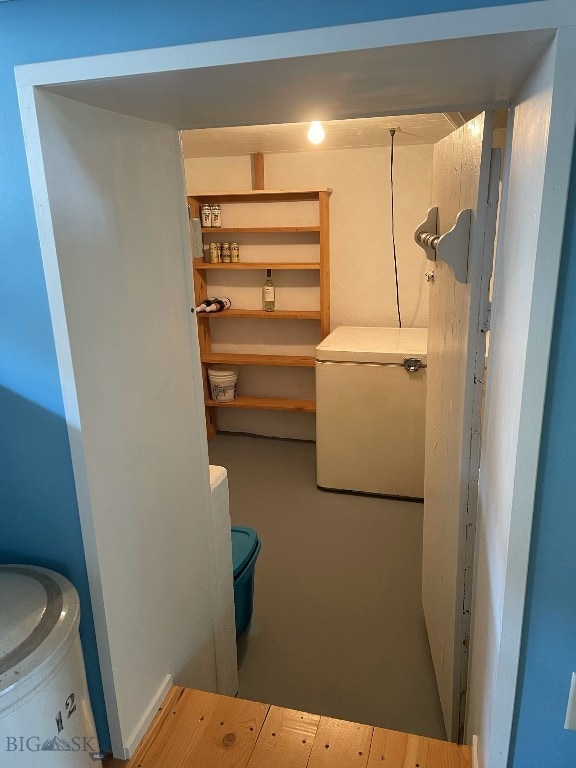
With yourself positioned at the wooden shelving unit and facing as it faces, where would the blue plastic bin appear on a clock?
The blue plastic bin is roughly at 12 o'clock from the wooden shelving unit.

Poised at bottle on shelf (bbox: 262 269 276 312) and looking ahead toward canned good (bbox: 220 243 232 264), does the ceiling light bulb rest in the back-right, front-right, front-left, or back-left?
back-left

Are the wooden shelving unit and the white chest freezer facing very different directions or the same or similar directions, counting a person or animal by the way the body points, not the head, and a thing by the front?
same or similar directions

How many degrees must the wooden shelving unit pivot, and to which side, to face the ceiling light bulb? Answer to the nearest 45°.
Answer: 0° — it already faces it

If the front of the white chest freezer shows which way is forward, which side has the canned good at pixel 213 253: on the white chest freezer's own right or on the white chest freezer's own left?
on the white chest freezer's own right

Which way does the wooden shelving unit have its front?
toward the camera

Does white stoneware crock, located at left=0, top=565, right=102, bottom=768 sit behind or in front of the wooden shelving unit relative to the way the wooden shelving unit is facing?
in front

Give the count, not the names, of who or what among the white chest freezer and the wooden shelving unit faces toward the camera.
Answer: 2

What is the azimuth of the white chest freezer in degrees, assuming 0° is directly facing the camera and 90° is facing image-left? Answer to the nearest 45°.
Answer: approximately 0°

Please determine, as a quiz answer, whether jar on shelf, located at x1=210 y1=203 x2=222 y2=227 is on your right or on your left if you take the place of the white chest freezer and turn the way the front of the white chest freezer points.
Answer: on your right
